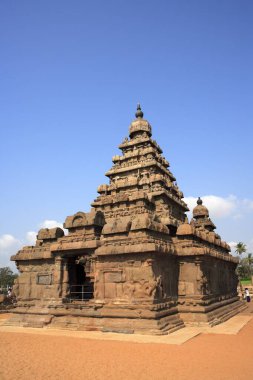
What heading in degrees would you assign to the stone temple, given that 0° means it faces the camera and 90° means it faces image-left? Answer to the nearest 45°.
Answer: approximately 45°
